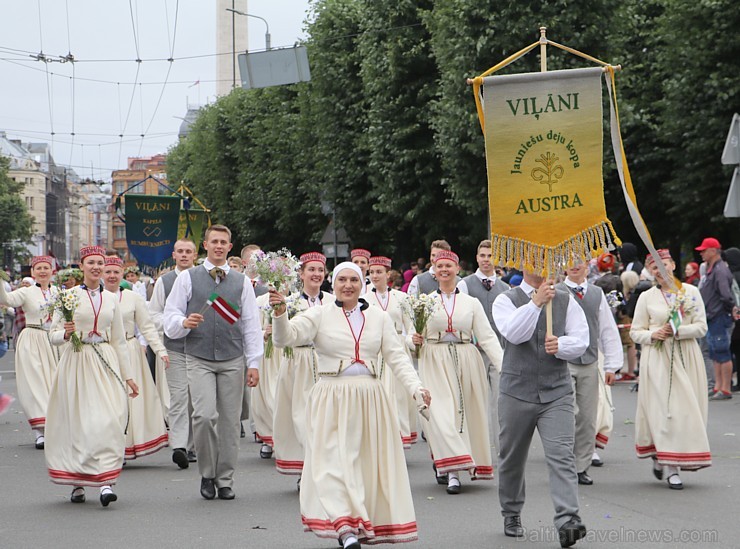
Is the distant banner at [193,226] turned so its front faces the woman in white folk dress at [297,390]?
yes

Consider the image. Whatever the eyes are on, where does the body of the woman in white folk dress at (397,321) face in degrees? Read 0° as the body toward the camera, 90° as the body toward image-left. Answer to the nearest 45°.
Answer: approximately 0°

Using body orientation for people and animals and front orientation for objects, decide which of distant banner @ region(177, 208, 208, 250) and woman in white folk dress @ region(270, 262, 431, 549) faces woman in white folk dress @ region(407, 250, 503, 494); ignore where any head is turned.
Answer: the distant banner

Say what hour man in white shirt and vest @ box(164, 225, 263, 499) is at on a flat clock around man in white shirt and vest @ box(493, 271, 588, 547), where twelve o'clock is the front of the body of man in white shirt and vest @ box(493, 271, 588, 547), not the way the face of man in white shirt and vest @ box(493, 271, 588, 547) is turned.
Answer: man in white shirt and vest @ box(164, 225, 263, 499) is roughly at 4 o'clock from man in white shirt and vest @ box(493, 271, 588, 547).

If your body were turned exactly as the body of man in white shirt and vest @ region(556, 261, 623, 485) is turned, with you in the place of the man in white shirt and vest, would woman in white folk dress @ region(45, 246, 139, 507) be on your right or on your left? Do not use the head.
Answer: on your right

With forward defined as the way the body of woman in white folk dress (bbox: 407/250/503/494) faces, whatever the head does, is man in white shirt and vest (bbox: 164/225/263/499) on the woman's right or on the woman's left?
on the woman's right

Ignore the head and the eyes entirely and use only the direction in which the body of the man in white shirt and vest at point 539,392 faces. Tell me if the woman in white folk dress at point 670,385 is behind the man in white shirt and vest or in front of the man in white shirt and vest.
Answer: behind

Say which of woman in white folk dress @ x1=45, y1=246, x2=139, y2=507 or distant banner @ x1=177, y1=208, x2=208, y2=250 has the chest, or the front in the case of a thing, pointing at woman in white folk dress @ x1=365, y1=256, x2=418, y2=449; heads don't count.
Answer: the distant banner
